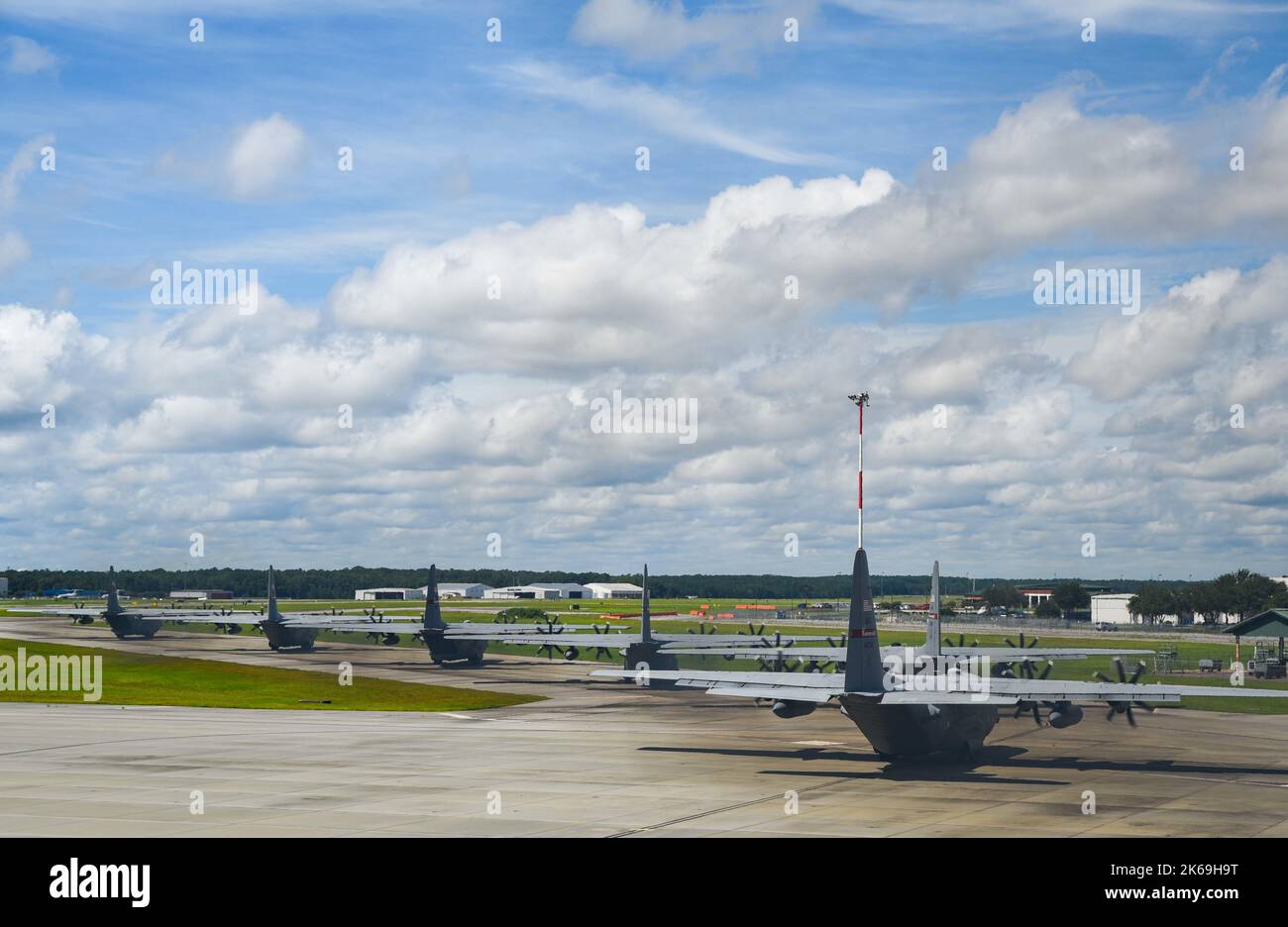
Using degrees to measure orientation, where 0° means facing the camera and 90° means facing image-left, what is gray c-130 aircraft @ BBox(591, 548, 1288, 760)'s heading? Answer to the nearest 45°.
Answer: approximately 225°
